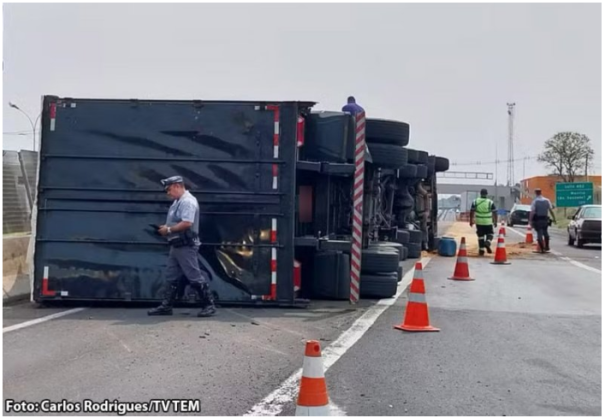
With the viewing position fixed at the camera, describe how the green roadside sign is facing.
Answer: facing the viewer

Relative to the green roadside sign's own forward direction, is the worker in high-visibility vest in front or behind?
in front

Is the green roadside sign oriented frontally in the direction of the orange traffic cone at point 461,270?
yes

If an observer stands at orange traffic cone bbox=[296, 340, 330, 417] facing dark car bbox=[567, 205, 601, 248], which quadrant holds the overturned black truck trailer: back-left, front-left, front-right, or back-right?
front-left

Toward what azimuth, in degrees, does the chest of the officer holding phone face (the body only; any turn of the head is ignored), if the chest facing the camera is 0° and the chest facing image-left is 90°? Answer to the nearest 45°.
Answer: approximately 90°

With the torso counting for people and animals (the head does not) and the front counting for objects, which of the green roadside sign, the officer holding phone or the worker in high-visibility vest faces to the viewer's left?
the officer holding phone

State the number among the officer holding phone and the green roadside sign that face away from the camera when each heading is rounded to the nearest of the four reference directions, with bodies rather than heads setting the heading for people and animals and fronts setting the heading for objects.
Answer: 0

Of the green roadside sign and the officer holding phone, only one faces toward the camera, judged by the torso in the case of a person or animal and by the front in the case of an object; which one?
the green roadside sign
